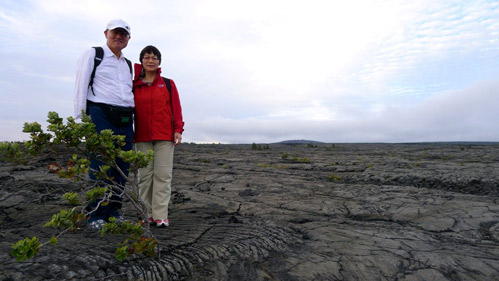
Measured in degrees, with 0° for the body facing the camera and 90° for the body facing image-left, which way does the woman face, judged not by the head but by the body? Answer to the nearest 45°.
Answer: approximately 0°

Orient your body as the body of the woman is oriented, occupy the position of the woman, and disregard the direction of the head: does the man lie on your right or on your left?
on your right
